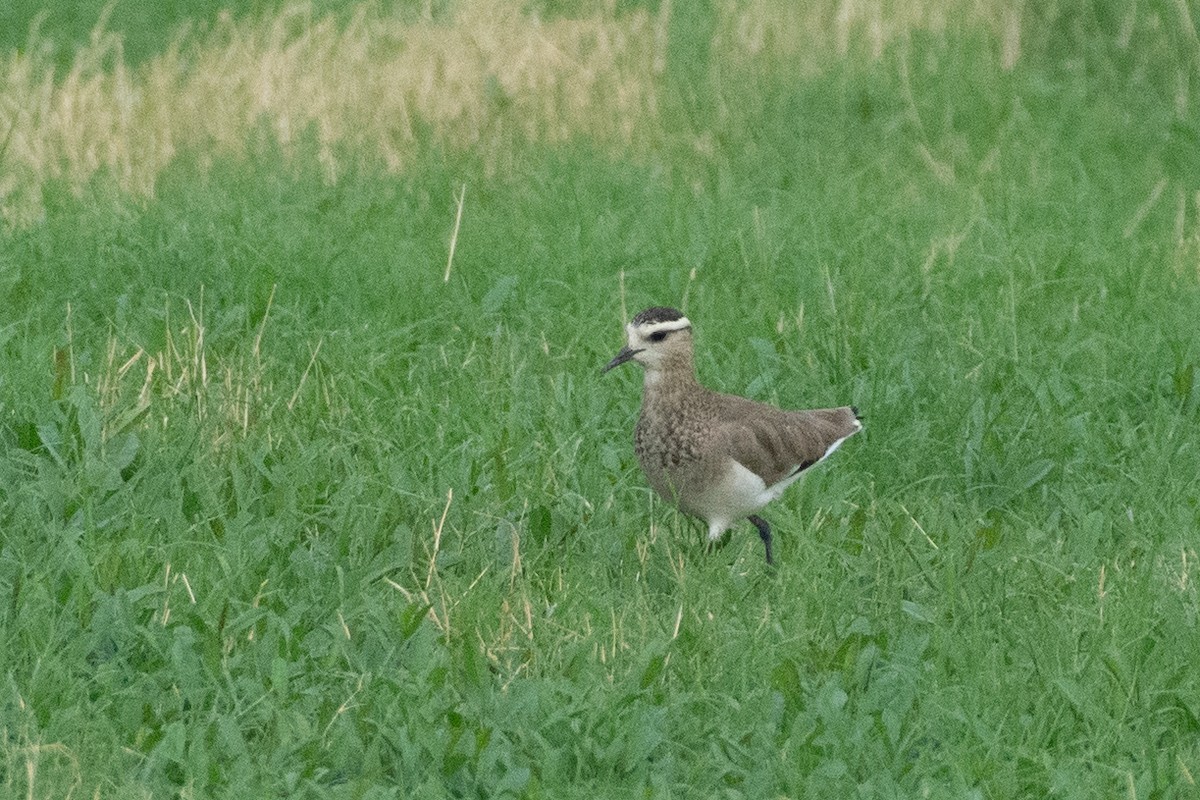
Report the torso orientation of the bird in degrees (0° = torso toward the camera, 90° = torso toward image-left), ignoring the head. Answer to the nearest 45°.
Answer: approximately 90°
